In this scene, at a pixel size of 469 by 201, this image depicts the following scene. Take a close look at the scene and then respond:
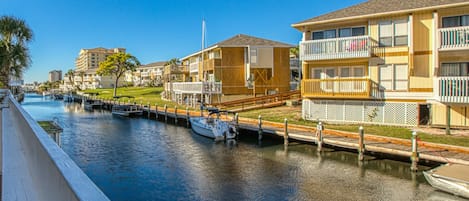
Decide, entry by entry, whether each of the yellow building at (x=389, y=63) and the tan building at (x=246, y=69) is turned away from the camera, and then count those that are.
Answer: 0

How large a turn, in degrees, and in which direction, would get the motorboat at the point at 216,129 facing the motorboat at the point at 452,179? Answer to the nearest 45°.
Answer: approximately 180°

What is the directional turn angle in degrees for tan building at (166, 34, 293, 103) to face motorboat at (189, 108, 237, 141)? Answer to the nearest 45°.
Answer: approximately 45° to its left

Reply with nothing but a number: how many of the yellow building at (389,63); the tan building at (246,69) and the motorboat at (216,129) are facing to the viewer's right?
0

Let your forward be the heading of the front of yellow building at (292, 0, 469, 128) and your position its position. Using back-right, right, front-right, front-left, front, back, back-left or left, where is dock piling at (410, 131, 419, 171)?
front-left

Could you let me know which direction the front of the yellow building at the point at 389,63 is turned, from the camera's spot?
facing the viewer and to the left of the viewer

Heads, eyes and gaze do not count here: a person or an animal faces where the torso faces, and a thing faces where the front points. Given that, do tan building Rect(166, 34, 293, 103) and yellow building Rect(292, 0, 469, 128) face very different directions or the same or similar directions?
same or similar directions

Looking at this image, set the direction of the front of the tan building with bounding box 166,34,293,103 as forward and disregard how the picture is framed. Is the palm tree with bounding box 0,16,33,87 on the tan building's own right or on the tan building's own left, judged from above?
on the tan building's own right

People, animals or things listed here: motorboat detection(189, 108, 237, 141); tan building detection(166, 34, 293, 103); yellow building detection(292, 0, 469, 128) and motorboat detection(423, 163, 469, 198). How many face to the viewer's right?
0

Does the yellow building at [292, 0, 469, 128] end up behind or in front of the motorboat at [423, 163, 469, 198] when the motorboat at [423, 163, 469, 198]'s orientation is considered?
in front

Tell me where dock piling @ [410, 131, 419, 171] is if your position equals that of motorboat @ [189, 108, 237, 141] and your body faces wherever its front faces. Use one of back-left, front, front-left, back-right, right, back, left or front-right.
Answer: back

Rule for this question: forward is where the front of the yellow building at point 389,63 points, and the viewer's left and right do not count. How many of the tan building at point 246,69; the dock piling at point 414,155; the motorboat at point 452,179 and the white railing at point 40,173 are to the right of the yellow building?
1

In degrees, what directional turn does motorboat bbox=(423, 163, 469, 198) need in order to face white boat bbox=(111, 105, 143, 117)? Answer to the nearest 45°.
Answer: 0° — it already faces it

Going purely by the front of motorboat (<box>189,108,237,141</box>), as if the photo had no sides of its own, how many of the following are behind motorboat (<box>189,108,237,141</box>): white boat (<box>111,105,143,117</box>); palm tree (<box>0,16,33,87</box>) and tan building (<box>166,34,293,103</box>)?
0

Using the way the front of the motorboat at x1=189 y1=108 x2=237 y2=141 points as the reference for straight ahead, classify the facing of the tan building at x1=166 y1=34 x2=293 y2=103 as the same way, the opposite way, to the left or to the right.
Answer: to the left

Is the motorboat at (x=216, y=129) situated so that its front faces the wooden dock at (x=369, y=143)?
no
